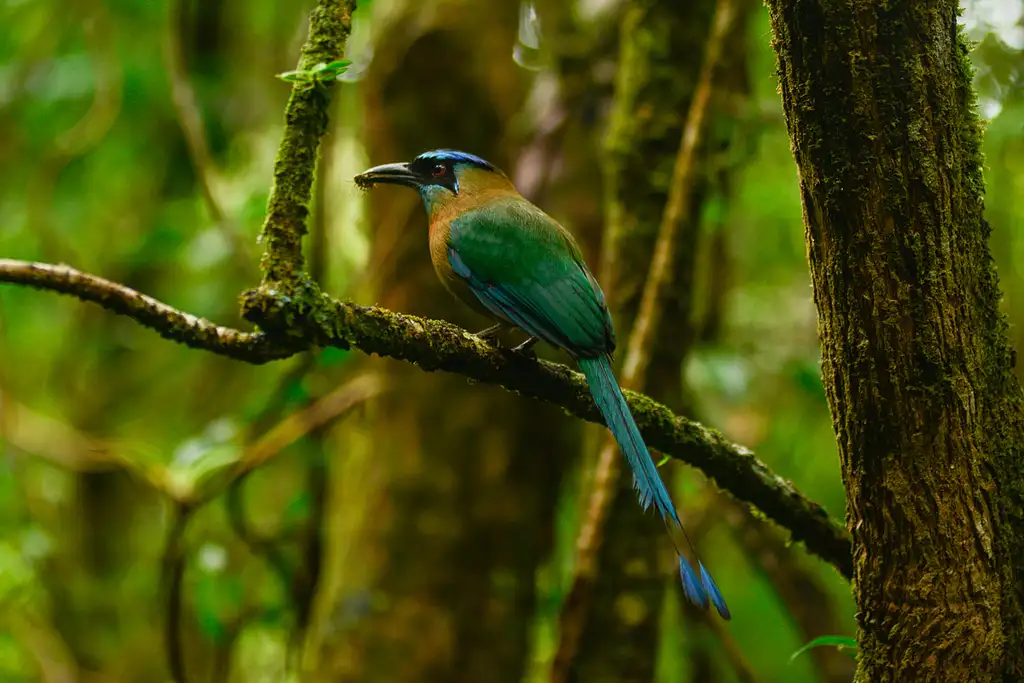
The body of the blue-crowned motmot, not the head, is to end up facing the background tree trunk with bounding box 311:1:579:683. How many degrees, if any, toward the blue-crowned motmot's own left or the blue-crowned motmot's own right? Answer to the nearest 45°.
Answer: approximately 90° to the blue-crowned motmot's own right

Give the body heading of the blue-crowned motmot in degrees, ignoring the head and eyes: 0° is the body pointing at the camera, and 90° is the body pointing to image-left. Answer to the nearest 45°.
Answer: approximately 90°

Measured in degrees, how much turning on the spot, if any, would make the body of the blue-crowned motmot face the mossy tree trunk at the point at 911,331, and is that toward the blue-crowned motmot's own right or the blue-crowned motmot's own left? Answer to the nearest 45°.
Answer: approximately 135° to the blue-crowned motmot's own right
